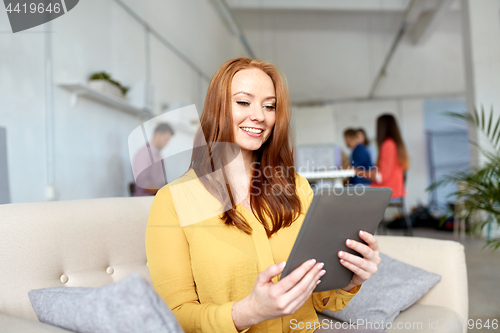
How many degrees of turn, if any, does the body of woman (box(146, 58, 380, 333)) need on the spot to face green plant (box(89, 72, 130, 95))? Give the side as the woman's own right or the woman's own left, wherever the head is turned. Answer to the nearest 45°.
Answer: approximately 180°

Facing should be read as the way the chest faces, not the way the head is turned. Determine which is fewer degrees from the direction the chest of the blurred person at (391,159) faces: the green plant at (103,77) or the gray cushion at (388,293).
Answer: the green plant

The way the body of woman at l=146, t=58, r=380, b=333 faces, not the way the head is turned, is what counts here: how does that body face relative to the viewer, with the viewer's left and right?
facing the viewer and to the right of the viewer

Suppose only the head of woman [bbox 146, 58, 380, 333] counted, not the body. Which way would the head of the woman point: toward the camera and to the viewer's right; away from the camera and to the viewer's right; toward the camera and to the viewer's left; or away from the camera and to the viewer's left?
toward the camera and to the viewer's right

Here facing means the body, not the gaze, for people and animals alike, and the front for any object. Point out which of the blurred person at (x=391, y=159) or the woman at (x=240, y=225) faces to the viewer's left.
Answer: the blurred person

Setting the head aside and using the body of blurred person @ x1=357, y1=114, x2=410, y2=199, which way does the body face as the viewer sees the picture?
to the viewer's left

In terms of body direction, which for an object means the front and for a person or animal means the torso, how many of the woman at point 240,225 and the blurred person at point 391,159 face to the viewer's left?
1

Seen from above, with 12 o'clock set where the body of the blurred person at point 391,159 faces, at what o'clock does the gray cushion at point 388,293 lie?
The gray cushion is roughly at 9 o'clock from the blurred person.

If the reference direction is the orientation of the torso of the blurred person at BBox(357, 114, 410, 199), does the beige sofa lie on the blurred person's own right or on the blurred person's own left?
on the blurred person's own left

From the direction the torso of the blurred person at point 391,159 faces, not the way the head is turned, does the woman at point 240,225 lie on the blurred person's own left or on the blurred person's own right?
on the blurred person's own left

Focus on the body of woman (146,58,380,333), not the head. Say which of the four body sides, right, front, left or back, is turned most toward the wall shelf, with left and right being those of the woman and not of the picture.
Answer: back

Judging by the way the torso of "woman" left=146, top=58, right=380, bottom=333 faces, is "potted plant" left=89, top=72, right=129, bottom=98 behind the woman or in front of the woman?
behind

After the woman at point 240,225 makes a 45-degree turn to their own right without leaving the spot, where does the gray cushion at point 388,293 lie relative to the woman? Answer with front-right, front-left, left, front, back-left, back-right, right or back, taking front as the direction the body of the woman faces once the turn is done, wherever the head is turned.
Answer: back-left

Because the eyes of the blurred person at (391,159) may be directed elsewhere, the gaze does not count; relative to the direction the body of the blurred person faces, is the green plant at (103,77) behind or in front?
in front
